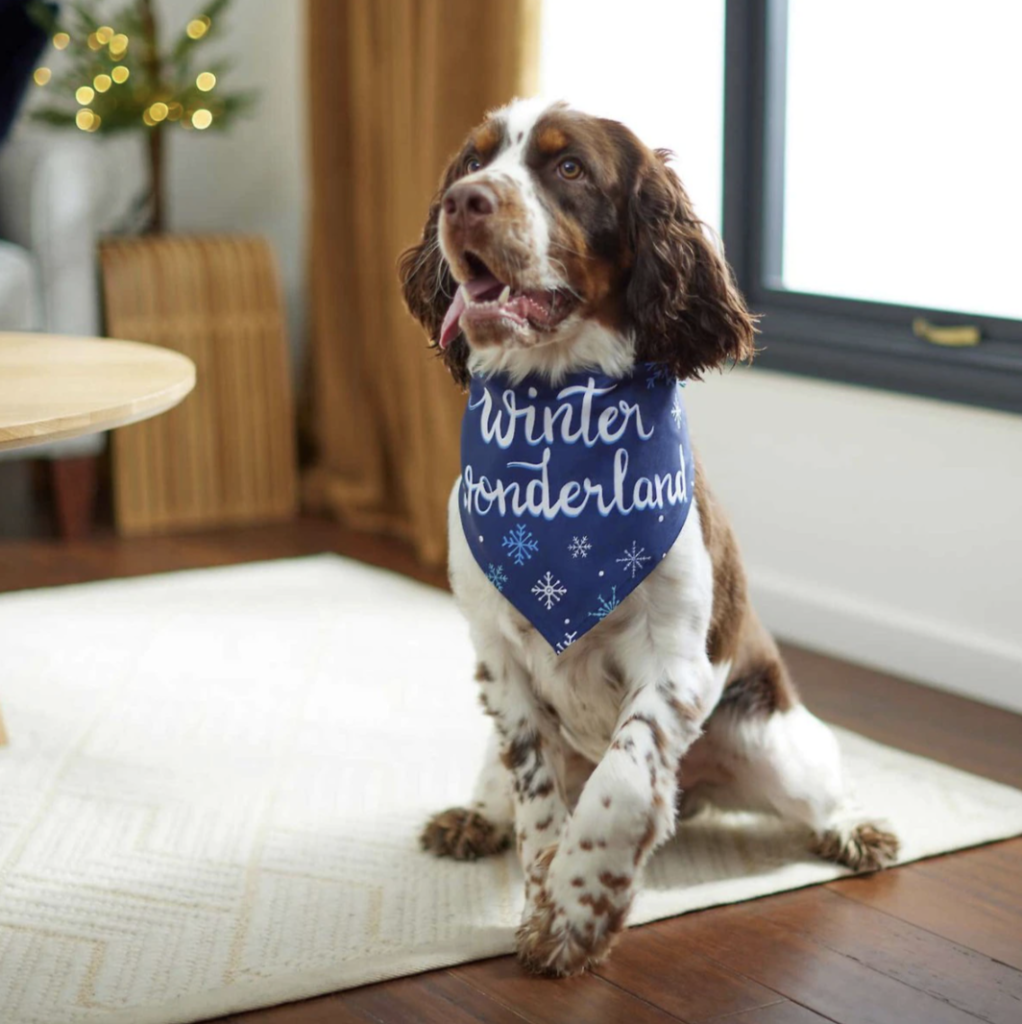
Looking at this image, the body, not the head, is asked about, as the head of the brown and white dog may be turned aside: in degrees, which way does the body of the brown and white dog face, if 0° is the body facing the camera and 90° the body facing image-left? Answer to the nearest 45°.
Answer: approximately 45°

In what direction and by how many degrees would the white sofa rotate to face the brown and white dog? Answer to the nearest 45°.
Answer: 0° — it already faces it

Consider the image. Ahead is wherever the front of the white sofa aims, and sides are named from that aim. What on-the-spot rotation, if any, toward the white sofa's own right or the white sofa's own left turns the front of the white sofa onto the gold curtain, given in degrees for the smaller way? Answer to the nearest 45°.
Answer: approximately 90° to the white sofa's own left

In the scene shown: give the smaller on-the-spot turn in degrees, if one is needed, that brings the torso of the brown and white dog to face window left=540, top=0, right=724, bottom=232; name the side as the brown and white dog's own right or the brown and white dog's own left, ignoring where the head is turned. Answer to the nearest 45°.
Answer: approximately 135° to the brown and white dog's own right

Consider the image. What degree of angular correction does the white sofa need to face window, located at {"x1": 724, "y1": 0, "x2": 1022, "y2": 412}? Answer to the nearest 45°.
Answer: approximately 45° to its left

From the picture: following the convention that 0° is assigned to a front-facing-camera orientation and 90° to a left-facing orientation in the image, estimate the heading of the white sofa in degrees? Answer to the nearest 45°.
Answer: approximately 0°
